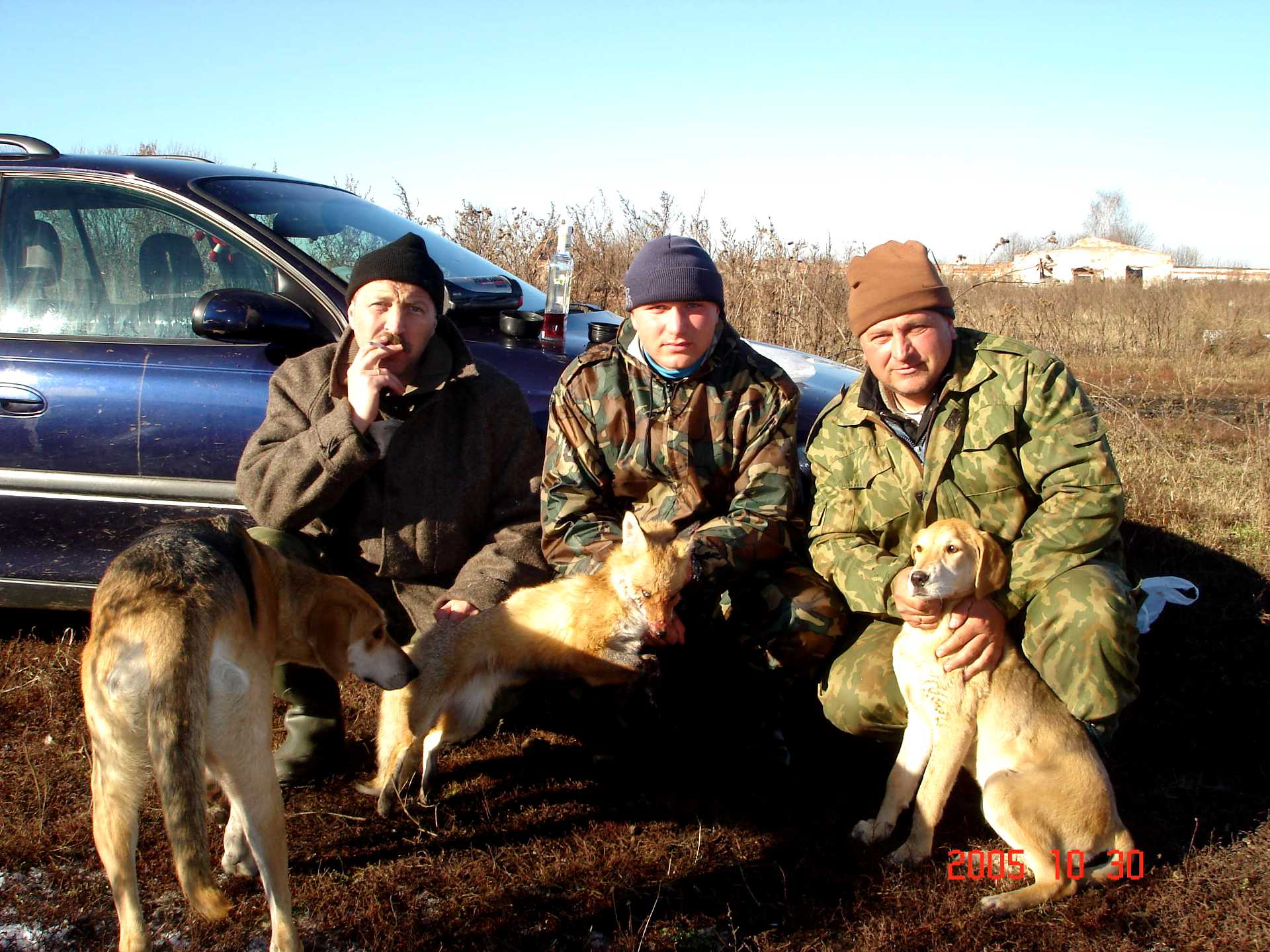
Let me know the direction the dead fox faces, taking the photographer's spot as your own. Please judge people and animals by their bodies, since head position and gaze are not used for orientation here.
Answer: facing to the right of the viewer

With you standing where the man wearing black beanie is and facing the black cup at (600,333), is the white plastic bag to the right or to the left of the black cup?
right

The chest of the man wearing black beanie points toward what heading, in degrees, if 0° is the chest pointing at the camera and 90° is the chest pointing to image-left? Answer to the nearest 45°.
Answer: approximately 0°

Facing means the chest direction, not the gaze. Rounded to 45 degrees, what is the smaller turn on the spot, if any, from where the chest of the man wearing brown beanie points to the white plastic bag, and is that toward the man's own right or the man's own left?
approximately 135° to the man's own left

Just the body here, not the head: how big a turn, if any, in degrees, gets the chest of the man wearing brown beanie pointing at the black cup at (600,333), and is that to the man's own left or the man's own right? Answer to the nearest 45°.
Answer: approximately 135° to the man's own right

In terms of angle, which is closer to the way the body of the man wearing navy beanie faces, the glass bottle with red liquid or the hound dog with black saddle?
the hound dog with black saddle

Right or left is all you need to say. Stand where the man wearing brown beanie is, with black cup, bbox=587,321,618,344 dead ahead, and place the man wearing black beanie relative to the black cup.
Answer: left
